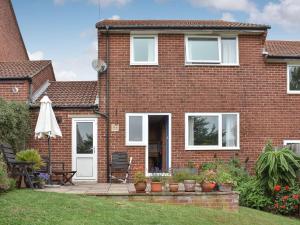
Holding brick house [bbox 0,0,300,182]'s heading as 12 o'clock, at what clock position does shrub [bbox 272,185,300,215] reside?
The shrub is roughly at 11 o'clock from the brick house.

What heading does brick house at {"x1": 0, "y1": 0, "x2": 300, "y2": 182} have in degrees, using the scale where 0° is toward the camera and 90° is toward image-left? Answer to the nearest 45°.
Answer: approximately 0°

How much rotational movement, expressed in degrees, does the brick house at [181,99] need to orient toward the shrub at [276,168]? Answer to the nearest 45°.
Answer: approximately 45° to its left

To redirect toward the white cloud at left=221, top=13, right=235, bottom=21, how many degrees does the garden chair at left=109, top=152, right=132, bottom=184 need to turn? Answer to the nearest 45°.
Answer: approximately 135° to its left

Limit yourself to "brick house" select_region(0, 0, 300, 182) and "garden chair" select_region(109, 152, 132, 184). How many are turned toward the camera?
2

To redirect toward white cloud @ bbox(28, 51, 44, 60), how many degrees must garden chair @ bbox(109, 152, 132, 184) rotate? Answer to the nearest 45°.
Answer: approximately 180°
